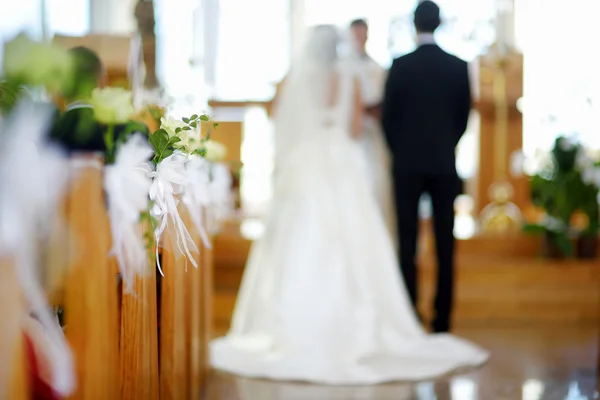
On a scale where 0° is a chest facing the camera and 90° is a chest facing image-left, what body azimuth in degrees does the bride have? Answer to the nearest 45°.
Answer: approximately 180°

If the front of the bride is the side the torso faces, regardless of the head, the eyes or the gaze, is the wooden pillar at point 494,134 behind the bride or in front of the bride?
in front

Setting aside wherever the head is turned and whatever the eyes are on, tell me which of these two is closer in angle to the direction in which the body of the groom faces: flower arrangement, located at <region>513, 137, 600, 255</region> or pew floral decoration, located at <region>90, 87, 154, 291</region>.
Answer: the flower arrangement

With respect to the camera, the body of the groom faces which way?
away from the camera

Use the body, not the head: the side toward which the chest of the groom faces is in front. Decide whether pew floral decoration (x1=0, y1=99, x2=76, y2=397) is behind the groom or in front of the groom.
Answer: behind

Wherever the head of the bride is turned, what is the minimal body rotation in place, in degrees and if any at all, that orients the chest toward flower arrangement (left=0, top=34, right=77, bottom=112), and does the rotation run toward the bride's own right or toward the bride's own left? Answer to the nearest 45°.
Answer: approximately 180°

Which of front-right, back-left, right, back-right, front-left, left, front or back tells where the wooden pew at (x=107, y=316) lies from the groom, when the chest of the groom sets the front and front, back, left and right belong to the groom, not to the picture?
back

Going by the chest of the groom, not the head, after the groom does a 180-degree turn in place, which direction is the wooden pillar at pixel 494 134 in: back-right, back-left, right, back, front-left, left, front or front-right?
back

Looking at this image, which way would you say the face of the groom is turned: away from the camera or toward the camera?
away from the camera

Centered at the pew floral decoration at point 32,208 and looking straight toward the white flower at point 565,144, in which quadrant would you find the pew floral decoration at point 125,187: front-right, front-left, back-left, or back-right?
front-left

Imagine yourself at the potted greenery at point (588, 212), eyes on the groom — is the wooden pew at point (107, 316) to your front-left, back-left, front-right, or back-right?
front-left

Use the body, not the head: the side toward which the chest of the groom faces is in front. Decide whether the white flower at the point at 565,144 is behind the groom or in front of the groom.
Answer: in front

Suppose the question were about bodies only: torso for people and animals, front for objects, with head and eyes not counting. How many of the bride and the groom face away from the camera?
2

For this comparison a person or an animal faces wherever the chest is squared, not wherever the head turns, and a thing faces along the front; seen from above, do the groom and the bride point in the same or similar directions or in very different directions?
same or similar directions

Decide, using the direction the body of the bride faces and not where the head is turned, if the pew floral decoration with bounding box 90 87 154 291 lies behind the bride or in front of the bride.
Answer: behind
